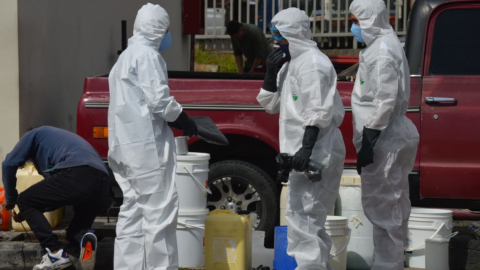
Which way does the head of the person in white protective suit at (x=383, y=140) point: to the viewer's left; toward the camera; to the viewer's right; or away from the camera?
to the viewer's left

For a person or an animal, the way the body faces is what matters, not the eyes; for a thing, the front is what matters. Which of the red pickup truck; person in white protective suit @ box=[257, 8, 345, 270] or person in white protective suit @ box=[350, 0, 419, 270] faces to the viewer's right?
the red pickup truck

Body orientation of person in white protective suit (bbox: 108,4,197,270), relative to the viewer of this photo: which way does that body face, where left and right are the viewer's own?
facing away from the viewer and to the right of the viewer

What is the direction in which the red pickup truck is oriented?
to the viewer's right

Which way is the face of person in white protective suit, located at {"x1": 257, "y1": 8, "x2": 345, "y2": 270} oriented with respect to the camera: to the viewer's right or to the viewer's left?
to the viewer's left

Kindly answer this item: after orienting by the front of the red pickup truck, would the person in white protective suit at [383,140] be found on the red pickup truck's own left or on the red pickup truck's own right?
on the red pickup truck's own right

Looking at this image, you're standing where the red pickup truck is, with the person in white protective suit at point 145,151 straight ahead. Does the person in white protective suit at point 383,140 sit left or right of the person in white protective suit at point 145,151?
left
